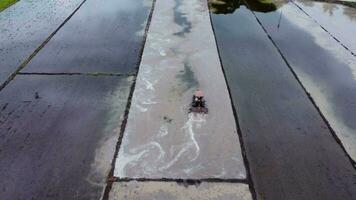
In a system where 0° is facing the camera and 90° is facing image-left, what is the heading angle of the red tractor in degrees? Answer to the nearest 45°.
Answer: approximately 180°
